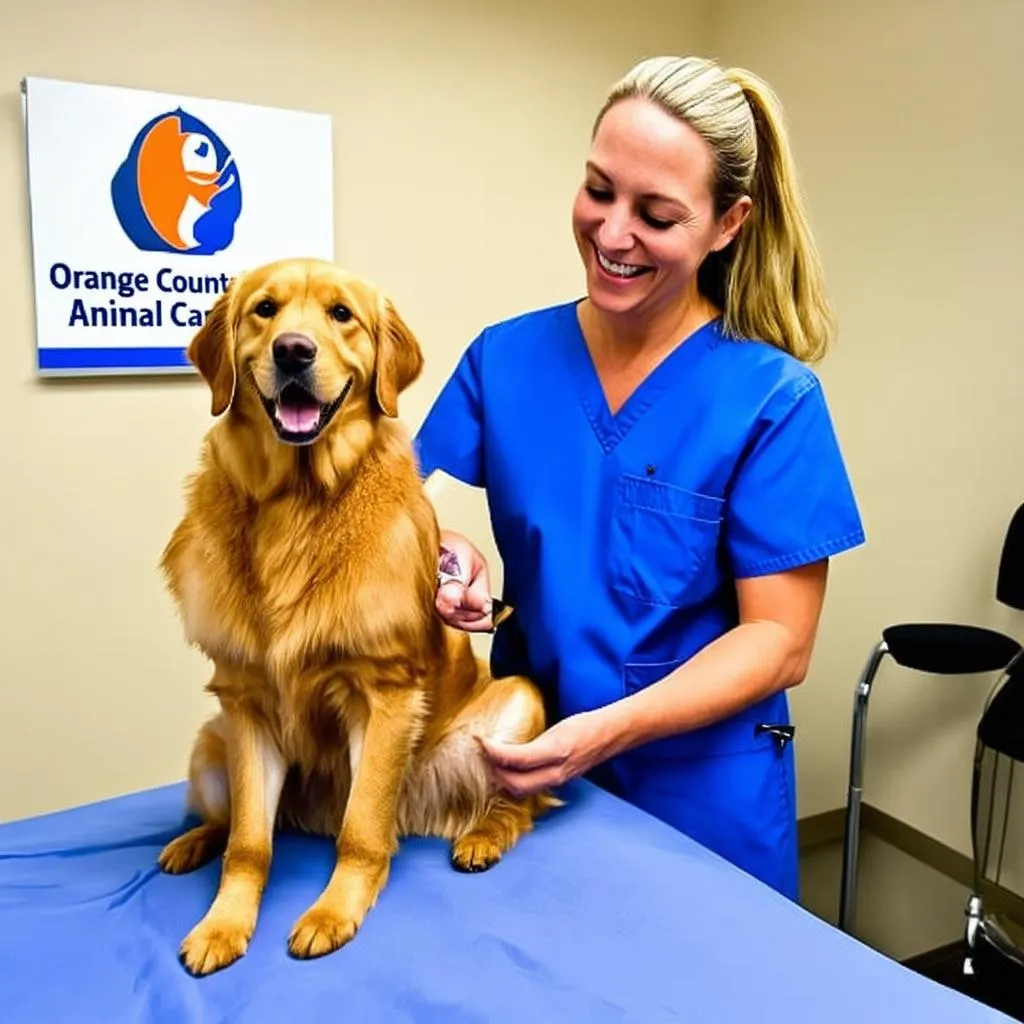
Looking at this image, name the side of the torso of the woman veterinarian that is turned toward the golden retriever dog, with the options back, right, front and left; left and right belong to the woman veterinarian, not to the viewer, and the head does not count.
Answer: front

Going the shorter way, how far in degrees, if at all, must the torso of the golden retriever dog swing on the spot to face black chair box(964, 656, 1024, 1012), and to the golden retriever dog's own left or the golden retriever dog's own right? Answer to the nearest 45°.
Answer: approximately 135° to the golden retriever dog's own left

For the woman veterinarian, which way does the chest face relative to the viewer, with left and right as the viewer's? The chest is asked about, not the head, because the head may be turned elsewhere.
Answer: facing the viewer and to the left of the viewer

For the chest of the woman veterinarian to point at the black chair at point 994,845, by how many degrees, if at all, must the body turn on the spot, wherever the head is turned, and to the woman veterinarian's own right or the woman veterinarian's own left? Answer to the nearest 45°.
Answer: approximately 180°

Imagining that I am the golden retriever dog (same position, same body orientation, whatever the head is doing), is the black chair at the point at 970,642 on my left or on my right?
on my left

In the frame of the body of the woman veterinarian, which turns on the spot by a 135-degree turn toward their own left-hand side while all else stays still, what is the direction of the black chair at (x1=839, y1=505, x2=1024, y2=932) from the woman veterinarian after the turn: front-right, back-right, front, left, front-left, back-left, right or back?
front-left

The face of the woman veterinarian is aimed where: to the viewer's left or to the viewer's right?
to the viewer's left

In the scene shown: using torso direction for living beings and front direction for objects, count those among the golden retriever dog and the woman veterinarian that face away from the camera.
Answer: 0

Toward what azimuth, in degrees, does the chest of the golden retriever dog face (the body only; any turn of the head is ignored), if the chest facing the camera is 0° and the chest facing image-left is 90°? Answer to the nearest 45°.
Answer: approximately 0°
